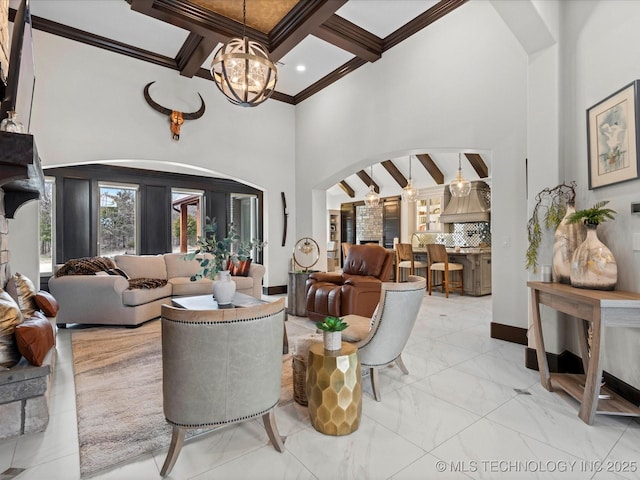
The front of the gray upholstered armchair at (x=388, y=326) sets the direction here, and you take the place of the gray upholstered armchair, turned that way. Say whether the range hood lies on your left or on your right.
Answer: on your right

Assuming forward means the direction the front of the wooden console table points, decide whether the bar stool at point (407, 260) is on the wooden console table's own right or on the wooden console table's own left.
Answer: on the wooden console table's own right

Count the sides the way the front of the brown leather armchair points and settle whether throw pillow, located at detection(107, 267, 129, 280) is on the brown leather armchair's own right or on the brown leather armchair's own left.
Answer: on the brown leather armchair's own right

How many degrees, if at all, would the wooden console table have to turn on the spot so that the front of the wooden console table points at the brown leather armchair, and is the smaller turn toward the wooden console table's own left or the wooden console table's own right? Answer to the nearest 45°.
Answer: approximately 45° to the wooden console table's own right

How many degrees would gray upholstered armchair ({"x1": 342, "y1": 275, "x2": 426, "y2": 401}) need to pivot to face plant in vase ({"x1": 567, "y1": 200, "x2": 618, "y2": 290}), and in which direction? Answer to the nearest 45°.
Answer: approximately 135° to its right

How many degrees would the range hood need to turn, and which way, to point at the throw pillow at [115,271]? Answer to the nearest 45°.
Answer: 0° — it already faces it

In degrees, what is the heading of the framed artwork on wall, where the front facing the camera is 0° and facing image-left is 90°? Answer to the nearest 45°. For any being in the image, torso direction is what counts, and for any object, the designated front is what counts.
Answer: approximately 45°

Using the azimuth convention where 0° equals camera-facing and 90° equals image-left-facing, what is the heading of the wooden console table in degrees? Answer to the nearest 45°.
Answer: approximately 45°

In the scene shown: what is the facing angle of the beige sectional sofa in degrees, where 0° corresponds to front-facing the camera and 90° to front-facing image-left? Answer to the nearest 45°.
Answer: approximately 315°

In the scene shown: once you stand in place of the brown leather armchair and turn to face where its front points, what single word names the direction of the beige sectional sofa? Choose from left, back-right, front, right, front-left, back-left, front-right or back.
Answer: front-right
